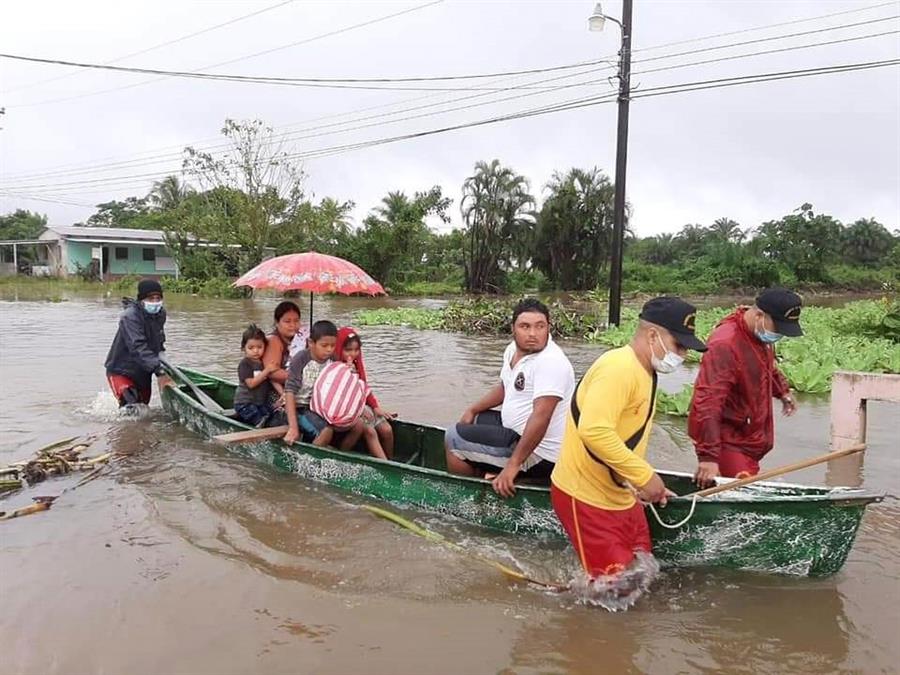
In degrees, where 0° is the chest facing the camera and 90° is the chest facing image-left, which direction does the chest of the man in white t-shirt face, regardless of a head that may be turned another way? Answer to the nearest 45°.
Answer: approximately 45°

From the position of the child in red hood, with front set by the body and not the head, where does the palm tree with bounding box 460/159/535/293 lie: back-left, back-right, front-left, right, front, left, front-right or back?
back-left

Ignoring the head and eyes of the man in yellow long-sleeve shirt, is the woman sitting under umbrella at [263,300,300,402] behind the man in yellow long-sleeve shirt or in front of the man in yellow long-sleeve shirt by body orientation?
behind

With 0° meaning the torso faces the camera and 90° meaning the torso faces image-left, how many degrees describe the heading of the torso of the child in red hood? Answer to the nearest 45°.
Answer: approximately 315°

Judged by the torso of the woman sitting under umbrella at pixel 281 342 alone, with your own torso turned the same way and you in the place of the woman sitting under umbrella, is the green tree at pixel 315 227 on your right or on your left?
on your left

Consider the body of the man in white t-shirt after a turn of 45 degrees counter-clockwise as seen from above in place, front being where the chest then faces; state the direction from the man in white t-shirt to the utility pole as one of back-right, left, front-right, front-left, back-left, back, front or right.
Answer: back

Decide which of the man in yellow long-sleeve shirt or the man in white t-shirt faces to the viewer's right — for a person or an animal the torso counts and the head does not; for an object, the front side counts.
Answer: the man in yellow long-sleeve shirt

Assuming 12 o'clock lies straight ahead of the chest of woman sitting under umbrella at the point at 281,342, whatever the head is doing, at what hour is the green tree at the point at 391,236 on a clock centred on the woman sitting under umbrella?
The green tree is roughly at 8 o'clock from the woman sitting under umbrella.
